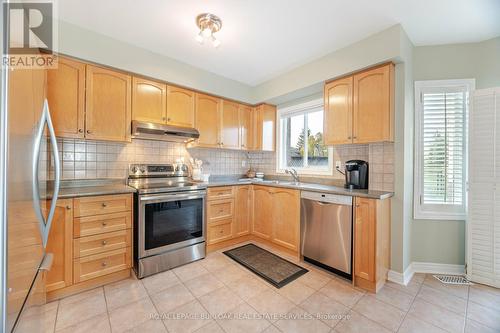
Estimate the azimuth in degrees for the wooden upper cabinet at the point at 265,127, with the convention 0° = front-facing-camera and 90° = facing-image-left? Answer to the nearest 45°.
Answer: approximately 45°

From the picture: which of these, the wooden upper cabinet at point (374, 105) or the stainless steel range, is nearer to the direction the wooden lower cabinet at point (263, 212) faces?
the stainless steel range

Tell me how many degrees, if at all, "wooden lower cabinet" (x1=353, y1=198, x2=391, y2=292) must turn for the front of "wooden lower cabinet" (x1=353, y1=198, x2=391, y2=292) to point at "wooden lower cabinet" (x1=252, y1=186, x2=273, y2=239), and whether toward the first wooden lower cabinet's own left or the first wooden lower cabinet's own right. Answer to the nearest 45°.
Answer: approximately 45° to the first wooden lower cabinet's own right

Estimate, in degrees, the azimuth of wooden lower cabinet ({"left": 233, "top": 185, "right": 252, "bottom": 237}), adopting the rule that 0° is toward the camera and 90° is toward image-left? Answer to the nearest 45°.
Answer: approximately 315°

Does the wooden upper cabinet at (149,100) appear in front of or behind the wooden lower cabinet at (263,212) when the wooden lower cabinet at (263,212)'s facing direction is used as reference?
in front
